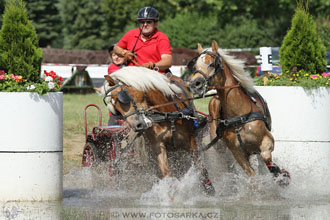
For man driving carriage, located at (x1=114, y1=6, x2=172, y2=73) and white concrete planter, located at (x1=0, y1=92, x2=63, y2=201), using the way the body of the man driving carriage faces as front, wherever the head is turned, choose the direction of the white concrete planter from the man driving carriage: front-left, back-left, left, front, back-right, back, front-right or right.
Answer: front-right

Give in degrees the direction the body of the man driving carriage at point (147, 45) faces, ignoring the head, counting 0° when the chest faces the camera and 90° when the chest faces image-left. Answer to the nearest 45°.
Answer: approximately 0°

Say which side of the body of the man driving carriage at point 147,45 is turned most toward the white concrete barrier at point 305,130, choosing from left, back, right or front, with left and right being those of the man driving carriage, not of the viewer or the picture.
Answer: left

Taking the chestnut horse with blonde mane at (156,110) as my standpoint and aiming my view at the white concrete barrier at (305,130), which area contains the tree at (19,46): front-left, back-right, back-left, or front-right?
back-left

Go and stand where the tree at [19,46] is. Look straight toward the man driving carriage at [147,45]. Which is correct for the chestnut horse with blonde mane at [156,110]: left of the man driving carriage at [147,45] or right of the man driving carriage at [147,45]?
right

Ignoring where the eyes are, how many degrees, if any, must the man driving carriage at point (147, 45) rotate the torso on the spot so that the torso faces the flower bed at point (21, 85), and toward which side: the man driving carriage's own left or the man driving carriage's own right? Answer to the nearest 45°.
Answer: approximately 45° to the man driving carriage's own right

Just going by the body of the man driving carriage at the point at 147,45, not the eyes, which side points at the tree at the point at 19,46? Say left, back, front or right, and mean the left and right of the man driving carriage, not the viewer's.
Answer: right

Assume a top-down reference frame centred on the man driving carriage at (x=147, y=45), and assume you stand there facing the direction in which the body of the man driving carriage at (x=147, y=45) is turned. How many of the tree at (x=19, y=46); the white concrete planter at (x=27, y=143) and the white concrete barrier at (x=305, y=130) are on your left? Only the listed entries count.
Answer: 1

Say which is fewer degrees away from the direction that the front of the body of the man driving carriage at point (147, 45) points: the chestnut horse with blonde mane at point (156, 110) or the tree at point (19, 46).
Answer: the chestnut horse with blonde mane

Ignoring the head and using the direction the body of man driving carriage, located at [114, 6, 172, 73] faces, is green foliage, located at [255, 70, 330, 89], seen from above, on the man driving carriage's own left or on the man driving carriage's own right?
on the man driving carriage's own left

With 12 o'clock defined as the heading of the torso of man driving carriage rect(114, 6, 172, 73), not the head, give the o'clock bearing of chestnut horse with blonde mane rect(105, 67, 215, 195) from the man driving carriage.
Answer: The chestnut horse with blonde mane is roughly at 12 o'clock from the man driving carriage.

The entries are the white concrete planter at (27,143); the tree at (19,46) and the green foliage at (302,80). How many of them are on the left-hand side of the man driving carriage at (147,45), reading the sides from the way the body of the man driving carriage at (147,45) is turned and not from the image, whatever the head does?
1
